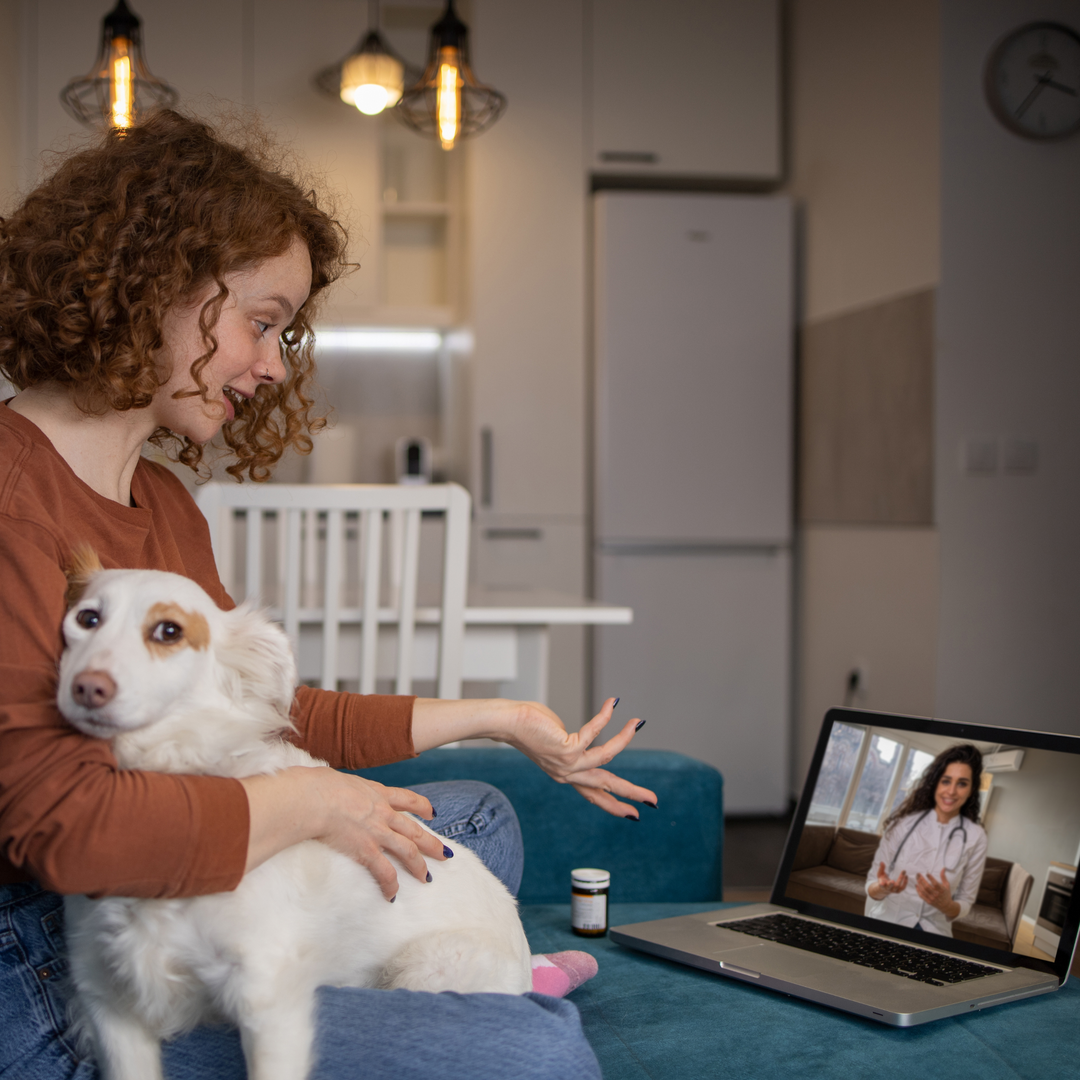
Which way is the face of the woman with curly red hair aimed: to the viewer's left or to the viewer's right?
to the viewer's right

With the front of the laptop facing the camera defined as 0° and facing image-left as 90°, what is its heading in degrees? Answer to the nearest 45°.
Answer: approximately 45°

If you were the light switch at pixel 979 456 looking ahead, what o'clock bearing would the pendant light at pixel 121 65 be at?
The pendant light is roughly at 2 o'clock from the light switch.

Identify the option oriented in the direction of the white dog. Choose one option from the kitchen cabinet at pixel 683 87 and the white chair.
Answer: the kitchen cabinet

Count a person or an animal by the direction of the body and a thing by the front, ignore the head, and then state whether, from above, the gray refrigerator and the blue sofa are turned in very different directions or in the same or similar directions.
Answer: same or similar directions

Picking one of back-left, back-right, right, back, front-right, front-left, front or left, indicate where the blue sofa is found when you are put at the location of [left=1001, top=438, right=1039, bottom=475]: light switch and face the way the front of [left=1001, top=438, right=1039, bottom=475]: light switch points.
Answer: front

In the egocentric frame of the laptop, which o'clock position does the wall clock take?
The wall clock is roughly at 5 o'clock from the laptop.

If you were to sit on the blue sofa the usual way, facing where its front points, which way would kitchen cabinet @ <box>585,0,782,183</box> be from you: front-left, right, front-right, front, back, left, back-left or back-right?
back

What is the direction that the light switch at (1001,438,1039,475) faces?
toward the camera

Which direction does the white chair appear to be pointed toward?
away from the camera

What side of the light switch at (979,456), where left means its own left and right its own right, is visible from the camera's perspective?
front

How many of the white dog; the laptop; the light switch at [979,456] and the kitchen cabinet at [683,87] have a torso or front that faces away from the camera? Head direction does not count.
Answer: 0

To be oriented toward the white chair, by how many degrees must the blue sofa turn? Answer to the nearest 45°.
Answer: approximately 135° to its right

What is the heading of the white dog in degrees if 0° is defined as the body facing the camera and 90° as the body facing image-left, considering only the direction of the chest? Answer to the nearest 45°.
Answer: approximately 45°

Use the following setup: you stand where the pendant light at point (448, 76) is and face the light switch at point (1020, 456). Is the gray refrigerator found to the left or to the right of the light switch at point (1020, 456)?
left

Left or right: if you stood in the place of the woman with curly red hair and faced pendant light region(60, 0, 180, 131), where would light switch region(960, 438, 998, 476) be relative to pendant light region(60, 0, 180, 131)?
right

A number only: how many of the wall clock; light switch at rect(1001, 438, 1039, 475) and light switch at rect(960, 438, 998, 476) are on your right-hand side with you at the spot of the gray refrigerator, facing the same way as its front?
0

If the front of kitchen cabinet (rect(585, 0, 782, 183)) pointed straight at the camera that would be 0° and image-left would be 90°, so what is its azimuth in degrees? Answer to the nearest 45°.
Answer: approximately 0°

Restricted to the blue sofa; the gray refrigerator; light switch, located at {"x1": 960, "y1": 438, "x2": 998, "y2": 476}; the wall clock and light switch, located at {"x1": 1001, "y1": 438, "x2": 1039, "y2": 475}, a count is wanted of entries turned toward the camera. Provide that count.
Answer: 5

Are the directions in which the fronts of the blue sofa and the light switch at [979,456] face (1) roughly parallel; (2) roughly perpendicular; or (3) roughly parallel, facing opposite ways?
roughly parallel
